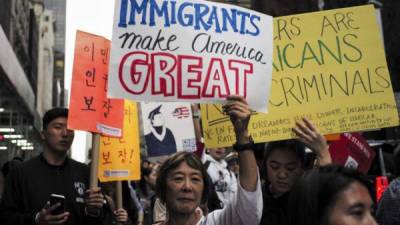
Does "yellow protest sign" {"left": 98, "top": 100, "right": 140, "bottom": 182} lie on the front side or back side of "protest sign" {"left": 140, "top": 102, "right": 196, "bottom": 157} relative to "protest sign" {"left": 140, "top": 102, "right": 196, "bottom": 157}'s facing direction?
on the front side

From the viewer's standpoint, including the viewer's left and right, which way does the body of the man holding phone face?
facing the viewer and to the right of the viewer

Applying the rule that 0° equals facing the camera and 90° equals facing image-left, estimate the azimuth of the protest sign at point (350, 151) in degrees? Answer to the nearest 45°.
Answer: approximately 0°

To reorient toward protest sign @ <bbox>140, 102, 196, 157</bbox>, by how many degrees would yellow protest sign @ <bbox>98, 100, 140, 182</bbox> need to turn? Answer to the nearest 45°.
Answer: approximately 135° to its left

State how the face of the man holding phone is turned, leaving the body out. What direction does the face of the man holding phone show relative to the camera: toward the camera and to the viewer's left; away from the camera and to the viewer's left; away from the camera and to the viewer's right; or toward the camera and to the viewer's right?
toward the camera and to the viewer's right

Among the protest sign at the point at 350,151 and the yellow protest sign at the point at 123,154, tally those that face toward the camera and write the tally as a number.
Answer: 2
